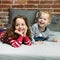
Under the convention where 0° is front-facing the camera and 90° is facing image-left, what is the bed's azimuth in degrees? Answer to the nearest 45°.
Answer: approximately 0°
